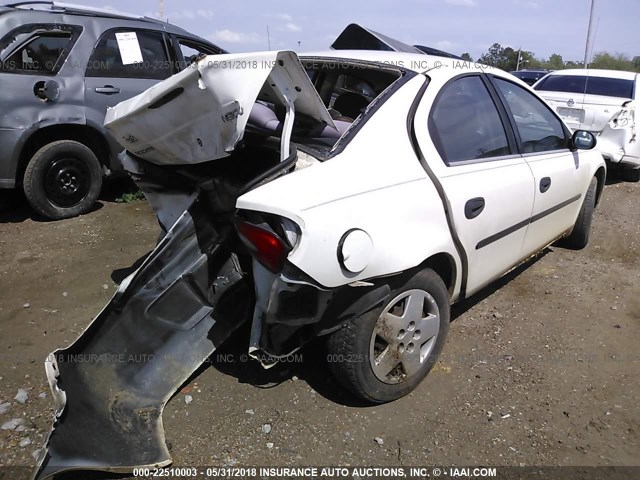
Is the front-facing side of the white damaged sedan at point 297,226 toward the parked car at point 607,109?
yes

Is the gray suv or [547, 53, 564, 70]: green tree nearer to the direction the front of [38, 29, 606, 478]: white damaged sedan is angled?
the green tree

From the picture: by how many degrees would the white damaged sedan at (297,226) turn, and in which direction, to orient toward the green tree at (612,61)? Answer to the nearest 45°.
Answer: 0° — it already faces it

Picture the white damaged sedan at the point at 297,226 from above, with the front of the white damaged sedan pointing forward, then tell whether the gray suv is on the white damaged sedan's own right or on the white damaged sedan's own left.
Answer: on the white damaged sedan's own left

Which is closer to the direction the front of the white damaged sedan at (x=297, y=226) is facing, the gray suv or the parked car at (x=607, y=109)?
the parked car

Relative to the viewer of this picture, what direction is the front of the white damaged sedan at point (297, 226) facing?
facing away from the viewer and to the right of the viewer

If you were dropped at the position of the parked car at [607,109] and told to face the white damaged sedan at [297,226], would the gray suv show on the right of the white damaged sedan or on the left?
right

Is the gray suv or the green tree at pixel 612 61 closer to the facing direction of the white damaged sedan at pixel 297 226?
the green tree
